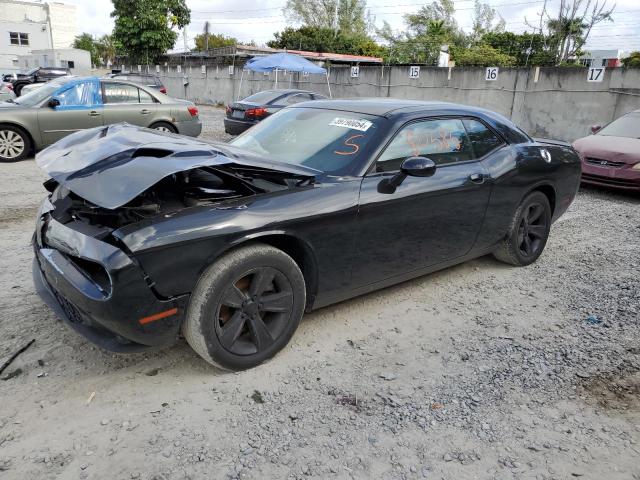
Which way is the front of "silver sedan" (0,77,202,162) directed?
to the viewer's left

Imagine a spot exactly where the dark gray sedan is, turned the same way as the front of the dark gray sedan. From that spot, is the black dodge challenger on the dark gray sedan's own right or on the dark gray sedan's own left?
on the dark gray sedan's own right

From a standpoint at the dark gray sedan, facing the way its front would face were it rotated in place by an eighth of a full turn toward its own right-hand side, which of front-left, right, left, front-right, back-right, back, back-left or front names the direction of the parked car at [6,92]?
back-left

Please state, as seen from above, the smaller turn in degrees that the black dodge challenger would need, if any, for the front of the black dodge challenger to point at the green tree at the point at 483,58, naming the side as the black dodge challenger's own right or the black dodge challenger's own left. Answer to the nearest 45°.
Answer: approximately 135° to the black dodge challenger's own right

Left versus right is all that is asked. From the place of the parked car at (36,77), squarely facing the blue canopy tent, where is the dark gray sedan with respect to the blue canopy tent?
right

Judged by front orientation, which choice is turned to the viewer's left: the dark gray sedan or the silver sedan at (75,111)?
the silver sedan

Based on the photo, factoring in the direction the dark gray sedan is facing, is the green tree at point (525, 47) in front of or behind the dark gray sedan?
in front

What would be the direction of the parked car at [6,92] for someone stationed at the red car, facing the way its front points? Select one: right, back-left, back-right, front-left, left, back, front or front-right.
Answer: front-right

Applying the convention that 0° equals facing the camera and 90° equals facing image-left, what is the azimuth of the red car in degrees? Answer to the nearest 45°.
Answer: approximately 45°

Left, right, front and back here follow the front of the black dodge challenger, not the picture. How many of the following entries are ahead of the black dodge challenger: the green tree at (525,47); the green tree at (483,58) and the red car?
0

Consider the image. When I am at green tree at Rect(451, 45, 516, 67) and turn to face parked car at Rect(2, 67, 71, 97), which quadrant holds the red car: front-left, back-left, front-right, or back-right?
front-left

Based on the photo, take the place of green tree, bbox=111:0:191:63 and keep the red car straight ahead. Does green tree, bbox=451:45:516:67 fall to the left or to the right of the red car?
left

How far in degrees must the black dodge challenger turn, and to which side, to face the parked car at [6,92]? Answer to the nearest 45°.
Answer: approximately 90° to its right

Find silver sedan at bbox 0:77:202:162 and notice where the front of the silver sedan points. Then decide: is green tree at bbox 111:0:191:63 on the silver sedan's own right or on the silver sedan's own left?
on the silver sedan's own right

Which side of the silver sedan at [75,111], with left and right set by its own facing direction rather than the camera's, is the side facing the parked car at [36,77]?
right

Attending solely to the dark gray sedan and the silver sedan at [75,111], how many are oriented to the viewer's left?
1

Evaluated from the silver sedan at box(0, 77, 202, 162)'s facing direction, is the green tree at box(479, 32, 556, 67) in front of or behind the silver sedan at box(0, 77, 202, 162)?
behind
